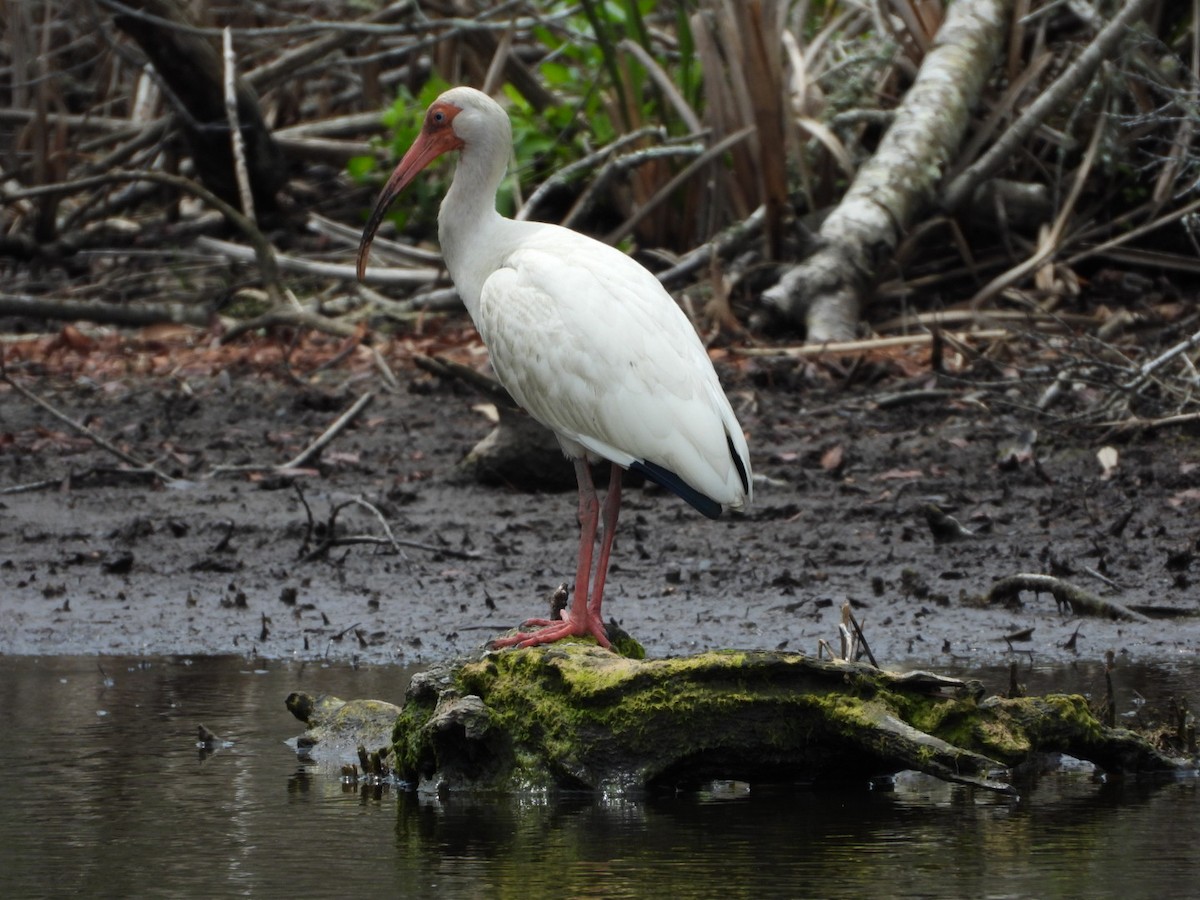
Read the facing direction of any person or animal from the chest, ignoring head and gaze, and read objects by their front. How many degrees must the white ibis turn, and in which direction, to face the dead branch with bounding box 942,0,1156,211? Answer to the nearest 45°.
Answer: approximately 135° to its right

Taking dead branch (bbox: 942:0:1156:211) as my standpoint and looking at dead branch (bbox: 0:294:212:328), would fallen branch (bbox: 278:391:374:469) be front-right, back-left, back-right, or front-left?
front-left

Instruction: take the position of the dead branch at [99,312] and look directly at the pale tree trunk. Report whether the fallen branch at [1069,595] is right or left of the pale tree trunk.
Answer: right

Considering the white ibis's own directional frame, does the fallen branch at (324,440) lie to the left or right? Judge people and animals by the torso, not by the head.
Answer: on its right

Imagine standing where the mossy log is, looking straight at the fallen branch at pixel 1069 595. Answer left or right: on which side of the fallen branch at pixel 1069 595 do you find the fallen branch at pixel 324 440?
left

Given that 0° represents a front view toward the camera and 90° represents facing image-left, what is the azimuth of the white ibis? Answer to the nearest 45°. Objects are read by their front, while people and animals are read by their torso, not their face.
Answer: approximately 90°

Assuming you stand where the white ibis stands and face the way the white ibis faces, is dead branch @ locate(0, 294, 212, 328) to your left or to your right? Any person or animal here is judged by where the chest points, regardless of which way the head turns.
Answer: on your right

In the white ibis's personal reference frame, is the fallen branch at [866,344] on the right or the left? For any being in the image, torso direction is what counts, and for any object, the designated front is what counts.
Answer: on its right
